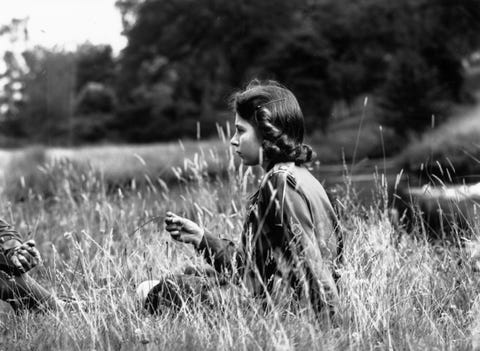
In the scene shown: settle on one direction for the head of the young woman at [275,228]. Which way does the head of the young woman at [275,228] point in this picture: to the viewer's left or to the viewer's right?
to the viewer's left

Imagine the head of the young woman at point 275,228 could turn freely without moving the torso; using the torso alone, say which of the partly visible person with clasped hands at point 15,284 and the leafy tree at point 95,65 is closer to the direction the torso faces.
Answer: the partly visible person with clasped hands

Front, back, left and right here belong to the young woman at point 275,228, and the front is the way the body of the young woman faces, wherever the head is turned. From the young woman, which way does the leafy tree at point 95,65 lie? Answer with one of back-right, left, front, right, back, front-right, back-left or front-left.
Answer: right

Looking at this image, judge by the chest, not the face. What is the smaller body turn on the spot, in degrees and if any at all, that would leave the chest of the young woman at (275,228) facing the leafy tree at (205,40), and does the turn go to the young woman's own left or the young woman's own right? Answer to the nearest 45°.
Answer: approximately 90° to the young woman's own right

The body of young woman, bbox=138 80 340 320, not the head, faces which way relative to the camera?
to the viewer's left
